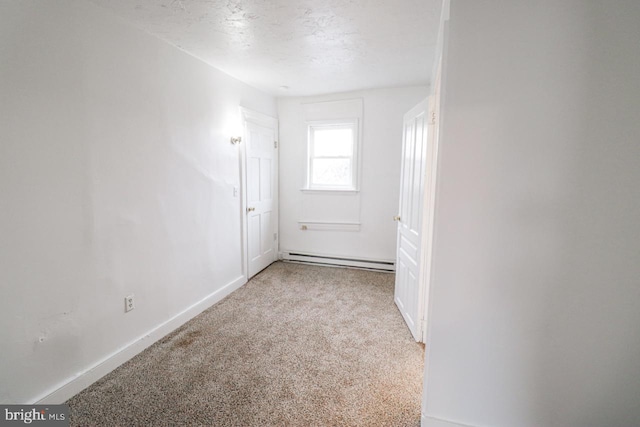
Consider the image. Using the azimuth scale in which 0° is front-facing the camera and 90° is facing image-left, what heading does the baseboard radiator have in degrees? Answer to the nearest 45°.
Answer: approximately 0°

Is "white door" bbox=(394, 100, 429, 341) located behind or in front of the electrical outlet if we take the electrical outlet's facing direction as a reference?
in front

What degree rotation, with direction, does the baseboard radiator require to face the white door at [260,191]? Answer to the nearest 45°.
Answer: approximately 90° to its right

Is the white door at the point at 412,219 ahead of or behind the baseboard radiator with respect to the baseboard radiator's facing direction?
ahead

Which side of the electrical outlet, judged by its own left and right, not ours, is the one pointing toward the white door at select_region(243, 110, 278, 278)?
left

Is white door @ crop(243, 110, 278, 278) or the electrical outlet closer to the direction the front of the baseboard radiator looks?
the electrical outlet

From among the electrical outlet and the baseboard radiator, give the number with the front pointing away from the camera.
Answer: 0

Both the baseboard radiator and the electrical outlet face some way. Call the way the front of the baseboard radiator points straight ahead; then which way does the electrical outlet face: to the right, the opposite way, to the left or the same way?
to the left

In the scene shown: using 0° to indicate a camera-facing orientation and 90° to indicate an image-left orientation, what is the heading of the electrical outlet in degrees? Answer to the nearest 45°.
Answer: approximately 315°
